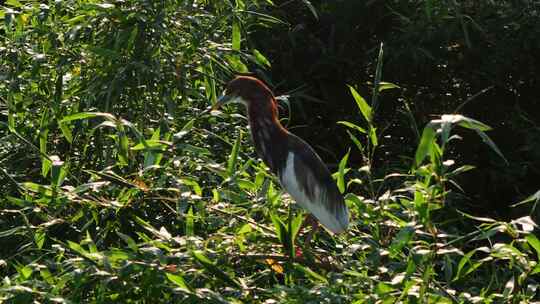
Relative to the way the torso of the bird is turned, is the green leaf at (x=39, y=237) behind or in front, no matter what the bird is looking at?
in front

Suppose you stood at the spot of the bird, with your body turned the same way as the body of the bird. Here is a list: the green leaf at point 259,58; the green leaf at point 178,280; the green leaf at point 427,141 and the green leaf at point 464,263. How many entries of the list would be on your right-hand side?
1

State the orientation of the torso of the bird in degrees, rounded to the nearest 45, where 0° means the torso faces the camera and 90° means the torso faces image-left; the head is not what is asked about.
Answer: approximately 90°

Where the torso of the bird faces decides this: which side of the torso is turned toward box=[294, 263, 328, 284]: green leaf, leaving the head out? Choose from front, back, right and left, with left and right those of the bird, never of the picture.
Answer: left

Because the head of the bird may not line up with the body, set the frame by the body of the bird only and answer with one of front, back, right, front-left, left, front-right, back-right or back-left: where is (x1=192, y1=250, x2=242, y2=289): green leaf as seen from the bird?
left

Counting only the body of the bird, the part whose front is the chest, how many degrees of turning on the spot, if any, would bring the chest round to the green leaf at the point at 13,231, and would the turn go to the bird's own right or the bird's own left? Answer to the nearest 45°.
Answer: approximately 45° to the bird's own left

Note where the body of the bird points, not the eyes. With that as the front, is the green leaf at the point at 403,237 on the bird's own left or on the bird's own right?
on the bird's own left

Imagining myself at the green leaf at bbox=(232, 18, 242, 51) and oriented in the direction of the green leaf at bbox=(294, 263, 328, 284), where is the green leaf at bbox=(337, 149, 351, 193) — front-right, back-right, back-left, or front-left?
front-left

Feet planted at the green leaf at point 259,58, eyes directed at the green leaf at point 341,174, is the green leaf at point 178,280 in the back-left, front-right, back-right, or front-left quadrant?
front-right

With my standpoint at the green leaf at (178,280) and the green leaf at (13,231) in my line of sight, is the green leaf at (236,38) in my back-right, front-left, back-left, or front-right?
front-right

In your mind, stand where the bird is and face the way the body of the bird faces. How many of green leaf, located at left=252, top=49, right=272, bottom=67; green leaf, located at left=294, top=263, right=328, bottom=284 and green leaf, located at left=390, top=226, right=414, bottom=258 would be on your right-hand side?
1
